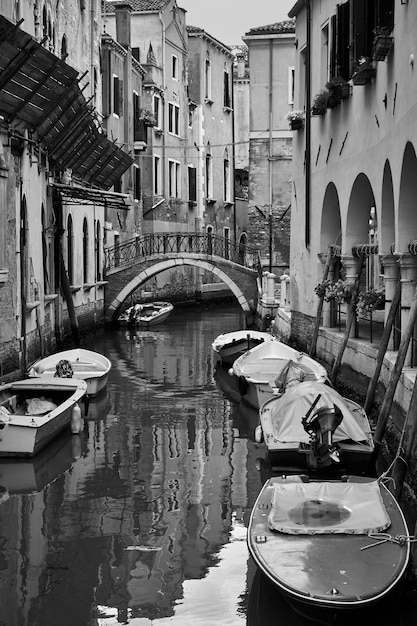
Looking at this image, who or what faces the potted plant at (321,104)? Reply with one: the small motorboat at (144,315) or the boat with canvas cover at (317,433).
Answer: the boat with canvas cover

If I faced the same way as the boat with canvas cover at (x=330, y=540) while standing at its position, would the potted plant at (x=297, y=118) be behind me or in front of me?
behind

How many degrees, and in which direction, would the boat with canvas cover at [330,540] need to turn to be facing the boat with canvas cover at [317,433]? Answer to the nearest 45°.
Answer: approximately 180°

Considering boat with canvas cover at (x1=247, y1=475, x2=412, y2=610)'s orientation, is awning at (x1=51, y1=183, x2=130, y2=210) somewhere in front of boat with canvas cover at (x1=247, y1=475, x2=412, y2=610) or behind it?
behind

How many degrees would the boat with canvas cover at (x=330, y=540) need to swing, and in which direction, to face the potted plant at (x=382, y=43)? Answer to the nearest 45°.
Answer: approximately 180°

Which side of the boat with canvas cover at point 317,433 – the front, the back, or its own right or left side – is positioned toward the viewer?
back

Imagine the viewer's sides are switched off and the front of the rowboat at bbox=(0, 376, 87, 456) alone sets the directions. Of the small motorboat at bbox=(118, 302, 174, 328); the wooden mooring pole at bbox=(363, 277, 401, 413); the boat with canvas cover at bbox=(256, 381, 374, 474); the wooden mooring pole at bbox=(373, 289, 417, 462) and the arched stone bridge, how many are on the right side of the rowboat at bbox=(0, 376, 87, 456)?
3

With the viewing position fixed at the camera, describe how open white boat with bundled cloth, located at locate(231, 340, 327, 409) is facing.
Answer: facing away from the viewer

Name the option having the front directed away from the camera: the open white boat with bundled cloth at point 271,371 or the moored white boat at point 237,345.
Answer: the open white boat with bundled cloth

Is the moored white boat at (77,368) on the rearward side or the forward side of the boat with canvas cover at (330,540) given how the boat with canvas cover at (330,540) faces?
on the rearward side

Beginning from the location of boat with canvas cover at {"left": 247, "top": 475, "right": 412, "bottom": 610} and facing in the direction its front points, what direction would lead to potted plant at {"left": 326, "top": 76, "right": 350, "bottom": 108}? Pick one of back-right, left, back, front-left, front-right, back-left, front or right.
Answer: back

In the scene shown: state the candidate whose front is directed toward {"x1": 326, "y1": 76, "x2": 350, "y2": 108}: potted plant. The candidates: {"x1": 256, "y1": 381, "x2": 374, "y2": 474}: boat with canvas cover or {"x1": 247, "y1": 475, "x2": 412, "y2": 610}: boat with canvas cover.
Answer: {"x1": 256, "y1": 381, "x2": 374, "y2": 474}: boat with canvas cover

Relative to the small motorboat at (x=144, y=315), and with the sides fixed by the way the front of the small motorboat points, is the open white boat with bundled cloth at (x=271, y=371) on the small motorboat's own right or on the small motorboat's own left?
on the small motorboat's own right
